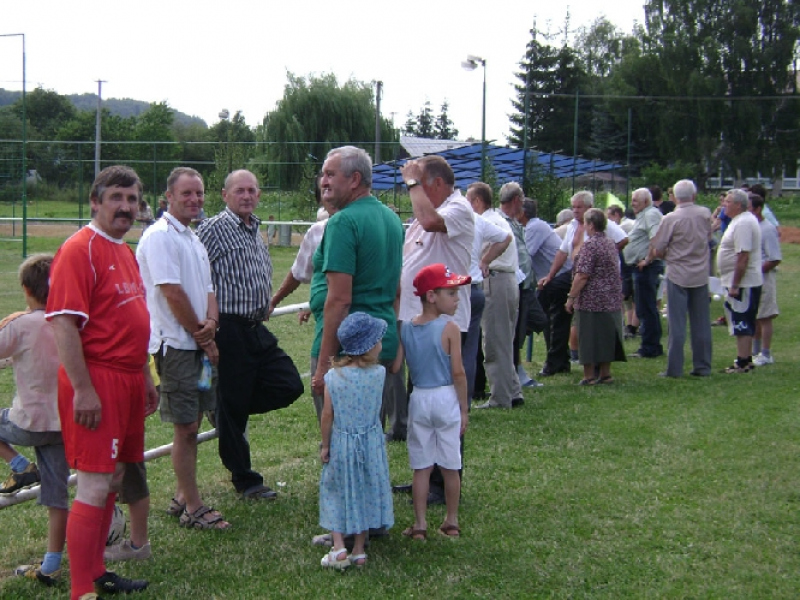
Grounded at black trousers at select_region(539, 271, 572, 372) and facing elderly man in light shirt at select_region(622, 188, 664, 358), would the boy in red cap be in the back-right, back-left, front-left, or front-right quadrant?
back-right

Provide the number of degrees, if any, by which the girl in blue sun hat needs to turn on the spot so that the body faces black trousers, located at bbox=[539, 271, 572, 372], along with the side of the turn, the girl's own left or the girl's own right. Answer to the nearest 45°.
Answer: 0° — they already face it

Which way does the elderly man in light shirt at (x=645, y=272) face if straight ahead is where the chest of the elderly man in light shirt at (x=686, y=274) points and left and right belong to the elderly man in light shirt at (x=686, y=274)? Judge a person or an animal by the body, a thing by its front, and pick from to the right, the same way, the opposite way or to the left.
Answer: to the left

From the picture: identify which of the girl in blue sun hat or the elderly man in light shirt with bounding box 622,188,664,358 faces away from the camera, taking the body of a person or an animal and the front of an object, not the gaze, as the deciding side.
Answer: the girl in blue sun hat

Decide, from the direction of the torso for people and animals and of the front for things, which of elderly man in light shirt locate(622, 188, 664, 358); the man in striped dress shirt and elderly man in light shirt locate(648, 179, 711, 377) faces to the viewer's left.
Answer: elderly man in light shirt locate(622, 188, 664, 358)

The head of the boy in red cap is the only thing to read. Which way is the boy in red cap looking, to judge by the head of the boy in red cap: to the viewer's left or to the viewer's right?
to the viewer's right

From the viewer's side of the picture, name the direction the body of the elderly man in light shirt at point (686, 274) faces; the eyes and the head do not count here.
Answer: away from the camera

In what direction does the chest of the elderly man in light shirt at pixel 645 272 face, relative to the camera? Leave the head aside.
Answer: to the viewer's left

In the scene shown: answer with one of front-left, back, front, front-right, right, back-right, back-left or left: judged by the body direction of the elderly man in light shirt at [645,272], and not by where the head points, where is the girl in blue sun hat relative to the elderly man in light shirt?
left

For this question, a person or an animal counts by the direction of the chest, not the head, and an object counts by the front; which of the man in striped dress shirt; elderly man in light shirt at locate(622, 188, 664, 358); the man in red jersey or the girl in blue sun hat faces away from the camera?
the girl in blue sun hat

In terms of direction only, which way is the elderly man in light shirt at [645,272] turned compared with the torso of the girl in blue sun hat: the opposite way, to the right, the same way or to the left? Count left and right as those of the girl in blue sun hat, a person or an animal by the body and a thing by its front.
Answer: to the left

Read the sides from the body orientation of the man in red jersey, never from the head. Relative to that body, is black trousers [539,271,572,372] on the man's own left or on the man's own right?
on the man's own left

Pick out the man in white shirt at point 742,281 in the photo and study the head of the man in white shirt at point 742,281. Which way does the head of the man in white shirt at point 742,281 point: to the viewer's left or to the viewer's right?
to the viewer's left

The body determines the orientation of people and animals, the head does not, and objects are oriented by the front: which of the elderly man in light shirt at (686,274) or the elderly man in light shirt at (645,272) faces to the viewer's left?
the elderly man in light shirt at (645,272)
